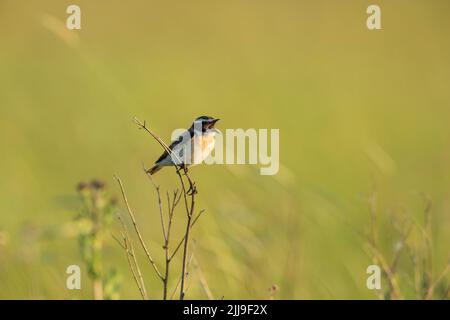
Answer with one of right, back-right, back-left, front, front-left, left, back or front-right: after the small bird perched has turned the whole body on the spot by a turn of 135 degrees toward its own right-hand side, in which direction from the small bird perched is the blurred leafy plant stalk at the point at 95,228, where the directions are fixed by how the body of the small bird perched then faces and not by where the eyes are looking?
front

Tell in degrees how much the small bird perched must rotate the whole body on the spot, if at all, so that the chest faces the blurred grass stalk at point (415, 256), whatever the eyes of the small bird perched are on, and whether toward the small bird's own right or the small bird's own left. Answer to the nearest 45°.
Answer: approximately 45° to the small bird's own right

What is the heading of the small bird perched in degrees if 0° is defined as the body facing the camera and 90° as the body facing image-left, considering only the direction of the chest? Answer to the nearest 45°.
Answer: approximately 270°
